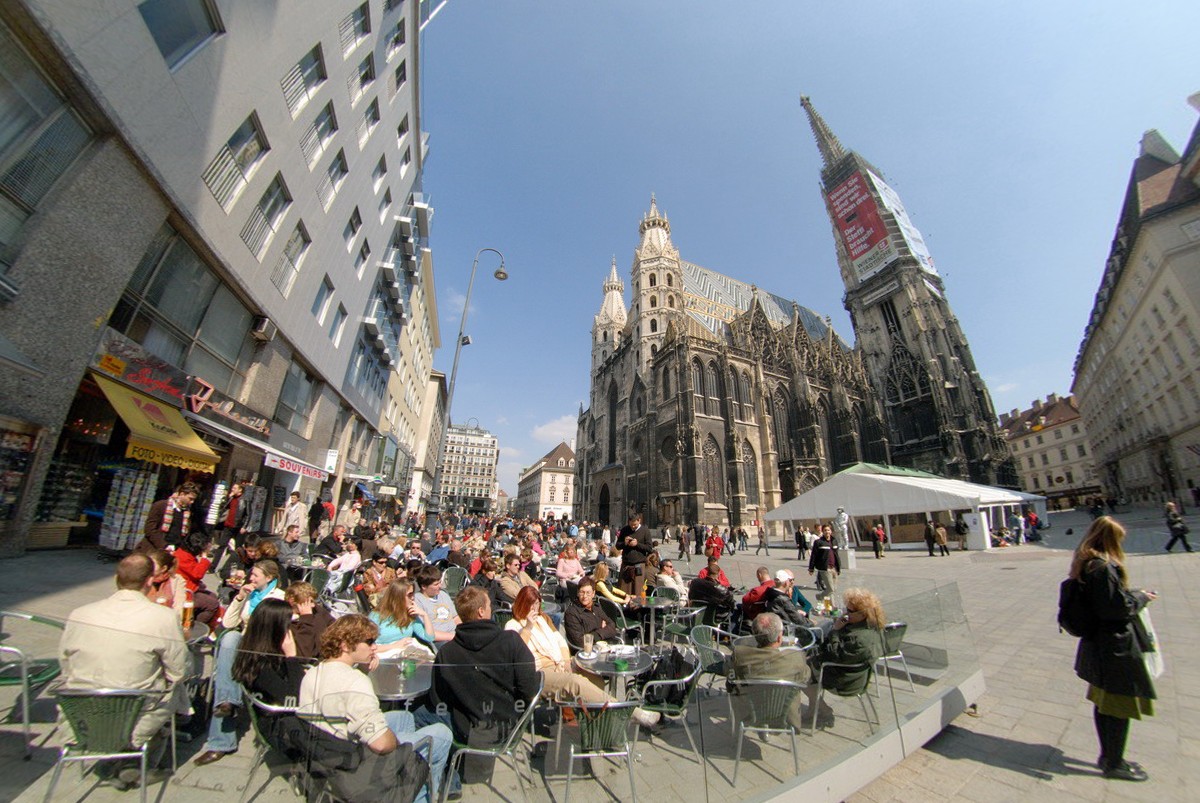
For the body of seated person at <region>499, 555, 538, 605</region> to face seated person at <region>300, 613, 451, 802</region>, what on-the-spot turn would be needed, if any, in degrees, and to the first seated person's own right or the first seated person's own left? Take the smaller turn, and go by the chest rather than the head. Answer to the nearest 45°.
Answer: approximately 45° to the first seated person's own right

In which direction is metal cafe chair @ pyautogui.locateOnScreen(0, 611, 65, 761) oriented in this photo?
to the viewer's right

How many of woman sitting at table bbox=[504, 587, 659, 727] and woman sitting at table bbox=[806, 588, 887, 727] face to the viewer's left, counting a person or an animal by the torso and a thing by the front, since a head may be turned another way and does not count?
1

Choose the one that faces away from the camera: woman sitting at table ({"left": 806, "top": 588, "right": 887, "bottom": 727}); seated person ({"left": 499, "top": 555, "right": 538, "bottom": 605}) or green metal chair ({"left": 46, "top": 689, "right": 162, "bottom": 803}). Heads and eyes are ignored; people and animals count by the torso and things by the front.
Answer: the green metal chair

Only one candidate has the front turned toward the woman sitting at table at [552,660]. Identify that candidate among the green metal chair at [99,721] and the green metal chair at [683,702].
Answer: the green metal chair at [683,702]

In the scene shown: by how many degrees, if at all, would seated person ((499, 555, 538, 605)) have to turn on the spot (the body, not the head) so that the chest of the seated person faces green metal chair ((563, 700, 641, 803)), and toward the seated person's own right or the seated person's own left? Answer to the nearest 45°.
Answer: approximately 45° to the seated person's own right

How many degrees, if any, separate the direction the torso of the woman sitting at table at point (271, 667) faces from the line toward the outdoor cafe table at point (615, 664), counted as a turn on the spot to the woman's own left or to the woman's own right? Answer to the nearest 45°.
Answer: approximately 45° to the woman's own right

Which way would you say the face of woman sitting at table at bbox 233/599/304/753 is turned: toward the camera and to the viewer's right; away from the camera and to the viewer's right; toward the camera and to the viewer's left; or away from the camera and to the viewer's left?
away from the camera and to the viewer's right

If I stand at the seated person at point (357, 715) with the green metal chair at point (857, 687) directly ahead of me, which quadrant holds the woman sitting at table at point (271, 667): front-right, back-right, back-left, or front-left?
back-left

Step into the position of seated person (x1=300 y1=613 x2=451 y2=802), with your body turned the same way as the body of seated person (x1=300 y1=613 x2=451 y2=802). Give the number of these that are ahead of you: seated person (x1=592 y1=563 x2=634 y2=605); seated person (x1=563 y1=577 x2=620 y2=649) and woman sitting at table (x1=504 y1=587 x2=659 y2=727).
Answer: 3

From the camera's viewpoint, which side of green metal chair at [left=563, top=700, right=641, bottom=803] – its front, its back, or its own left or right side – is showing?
back

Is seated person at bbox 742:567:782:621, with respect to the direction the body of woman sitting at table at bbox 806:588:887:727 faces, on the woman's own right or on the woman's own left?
on the woman's own right

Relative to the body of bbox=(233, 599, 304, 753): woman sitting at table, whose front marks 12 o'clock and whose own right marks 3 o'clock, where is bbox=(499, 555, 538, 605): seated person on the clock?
The seated person is roughly at 12 o'clock from the woman sitting at table.

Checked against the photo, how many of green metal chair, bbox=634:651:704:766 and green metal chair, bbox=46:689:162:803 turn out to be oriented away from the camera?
1

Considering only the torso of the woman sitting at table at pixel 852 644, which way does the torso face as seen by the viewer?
to the viewer's left
